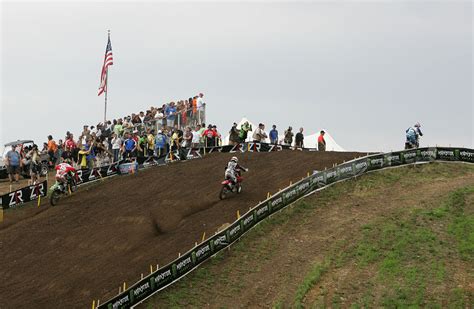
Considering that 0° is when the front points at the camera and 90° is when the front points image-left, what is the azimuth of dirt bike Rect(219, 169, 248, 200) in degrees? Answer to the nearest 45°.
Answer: approximately 225°

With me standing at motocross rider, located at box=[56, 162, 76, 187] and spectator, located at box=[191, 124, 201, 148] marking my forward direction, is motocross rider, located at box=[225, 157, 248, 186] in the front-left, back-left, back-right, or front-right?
front-right

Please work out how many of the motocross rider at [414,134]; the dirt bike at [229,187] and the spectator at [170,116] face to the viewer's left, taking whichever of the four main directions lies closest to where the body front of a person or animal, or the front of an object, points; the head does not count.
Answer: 0

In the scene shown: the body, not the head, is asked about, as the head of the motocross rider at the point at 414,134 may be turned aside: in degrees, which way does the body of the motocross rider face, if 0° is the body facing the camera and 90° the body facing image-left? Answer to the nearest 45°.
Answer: approximately 225°

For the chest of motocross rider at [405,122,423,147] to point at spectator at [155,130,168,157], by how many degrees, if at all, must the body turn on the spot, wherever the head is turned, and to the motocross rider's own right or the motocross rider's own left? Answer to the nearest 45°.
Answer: approximately 135° to the motocross rider's own left

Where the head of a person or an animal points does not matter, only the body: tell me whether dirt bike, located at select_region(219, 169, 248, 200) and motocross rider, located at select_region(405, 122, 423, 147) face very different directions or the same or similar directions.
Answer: same or similar directions
